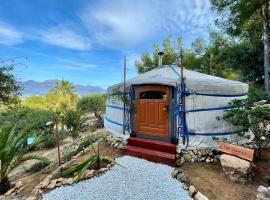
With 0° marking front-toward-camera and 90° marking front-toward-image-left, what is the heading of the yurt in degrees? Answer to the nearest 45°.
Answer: approximately 45°

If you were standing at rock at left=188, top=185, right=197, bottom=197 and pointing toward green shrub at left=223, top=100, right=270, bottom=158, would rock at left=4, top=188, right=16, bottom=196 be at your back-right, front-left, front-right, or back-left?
back-left

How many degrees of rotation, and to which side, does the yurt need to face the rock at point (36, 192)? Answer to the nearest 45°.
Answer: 0° — it already faces it

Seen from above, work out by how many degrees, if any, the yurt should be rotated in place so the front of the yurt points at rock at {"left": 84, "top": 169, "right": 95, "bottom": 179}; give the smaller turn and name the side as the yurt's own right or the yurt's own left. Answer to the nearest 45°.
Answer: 0° — it already faces it

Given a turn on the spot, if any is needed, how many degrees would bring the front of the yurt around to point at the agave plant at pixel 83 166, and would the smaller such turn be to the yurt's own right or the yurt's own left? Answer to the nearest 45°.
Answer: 0° — it already faces it

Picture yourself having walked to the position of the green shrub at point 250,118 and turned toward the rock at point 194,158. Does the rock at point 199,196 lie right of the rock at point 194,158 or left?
left

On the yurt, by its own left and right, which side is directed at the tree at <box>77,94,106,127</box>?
right

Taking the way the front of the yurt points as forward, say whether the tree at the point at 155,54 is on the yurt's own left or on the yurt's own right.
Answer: on the yurt's own right

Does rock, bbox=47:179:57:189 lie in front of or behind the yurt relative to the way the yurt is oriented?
in front

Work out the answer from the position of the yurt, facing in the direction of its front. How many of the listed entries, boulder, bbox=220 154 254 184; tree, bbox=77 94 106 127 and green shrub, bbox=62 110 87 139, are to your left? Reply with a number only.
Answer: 1

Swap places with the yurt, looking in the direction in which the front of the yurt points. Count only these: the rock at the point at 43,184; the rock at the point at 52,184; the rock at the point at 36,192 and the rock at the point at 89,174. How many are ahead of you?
4

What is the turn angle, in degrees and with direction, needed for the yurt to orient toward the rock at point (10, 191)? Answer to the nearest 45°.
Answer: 0° — it already faces it
